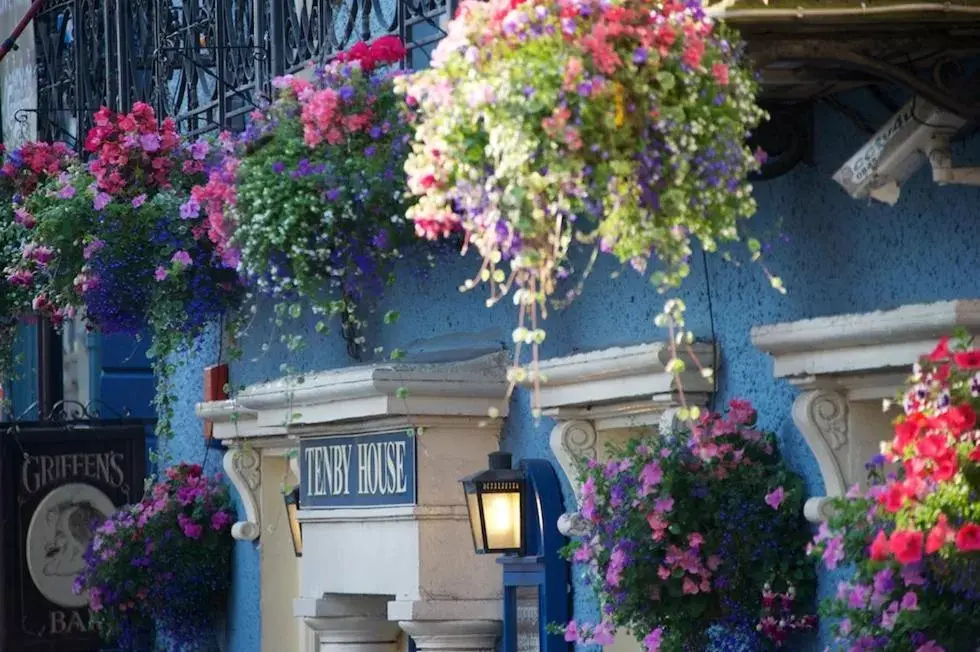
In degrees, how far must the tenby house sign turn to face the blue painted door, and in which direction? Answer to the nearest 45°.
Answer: approximately 135° to its right

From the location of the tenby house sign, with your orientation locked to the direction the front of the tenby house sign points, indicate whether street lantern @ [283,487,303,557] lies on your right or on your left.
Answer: on your right

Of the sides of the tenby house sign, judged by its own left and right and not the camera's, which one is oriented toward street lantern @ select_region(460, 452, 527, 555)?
left

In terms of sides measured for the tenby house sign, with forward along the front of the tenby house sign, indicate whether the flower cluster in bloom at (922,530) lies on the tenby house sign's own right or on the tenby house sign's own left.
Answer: on the tenby house sign's own left

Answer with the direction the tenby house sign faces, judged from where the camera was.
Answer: facing the viewer and to the left of the viewer

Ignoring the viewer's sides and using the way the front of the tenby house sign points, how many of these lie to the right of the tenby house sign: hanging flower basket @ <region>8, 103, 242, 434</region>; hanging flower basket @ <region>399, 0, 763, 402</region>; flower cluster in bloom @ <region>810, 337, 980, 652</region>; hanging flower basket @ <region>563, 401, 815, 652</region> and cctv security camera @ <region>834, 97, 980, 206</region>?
1

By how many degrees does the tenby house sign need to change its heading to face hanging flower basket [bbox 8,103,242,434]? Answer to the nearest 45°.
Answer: approximately 90° to its right

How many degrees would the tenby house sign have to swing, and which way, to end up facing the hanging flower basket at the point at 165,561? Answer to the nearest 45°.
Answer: approximately 90° to its right

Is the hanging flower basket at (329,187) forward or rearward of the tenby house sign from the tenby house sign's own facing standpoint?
forward
